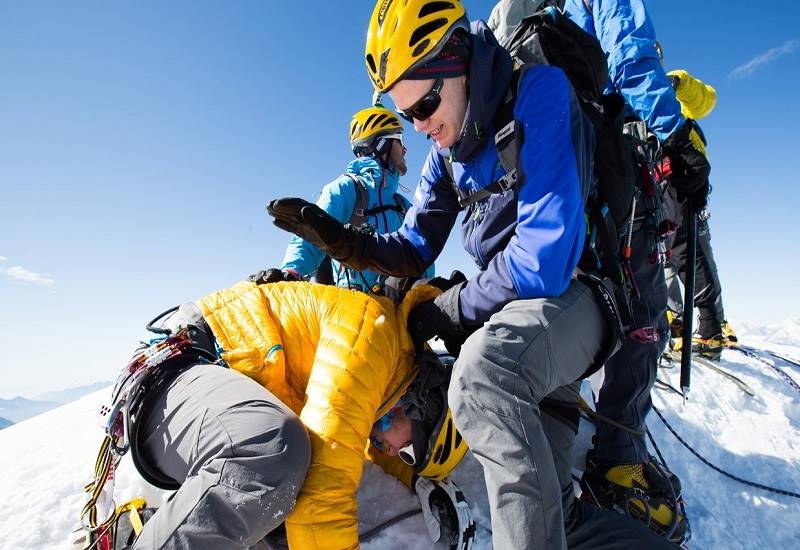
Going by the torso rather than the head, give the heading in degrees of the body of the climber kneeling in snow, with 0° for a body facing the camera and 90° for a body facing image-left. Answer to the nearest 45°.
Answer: approximately 270°
